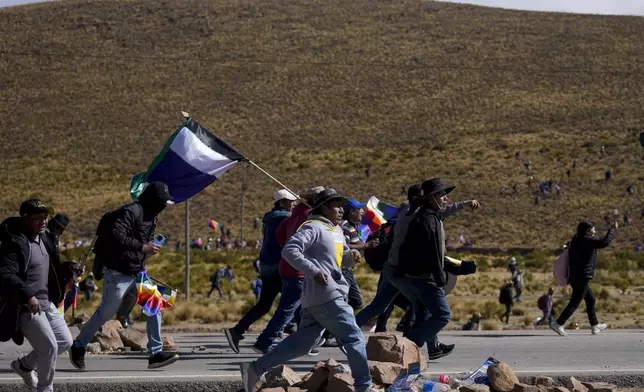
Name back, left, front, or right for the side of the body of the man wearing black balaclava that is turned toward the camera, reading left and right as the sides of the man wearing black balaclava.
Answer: right

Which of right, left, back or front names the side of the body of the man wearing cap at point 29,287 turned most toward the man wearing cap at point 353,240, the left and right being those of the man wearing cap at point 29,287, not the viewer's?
left

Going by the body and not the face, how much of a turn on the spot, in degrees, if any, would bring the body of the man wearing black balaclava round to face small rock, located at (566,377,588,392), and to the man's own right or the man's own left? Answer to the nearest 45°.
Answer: approximately 45° to the man's own right

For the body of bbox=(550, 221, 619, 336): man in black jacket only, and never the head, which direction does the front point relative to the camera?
to the viewer's right
